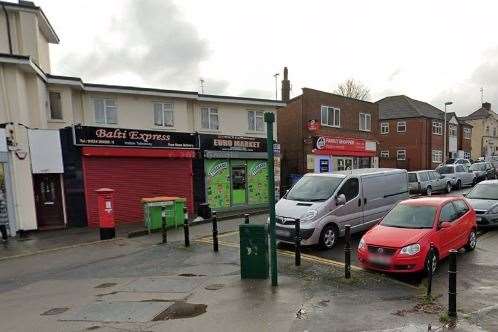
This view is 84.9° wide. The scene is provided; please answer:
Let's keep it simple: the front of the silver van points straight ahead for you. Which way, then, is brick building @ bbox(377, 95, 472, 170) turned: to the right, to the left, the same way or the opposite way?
to the left

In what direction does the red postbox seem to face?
toward the camera

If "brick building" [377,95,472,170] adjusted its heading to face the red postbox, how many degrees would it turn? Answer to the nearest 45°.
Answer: approximately 45° to its right

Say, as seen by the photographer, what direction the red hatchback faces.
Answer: facing the viewer and to the left of the viewer

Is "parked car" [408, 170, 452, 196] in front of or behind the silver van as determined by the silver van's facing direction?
behind

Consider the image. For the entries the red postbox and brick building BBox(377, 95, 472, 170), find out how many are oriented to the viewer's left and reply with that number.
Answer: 0

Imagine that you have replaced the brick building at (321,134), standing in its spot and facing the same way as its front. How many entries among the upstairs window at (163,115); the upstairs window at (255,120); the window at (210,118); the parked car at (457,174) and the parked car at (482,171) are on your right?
3

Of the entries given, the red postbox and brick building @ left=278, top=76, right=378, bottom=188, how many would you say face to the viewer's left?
0

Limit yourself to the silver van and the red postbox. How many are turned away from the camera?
0

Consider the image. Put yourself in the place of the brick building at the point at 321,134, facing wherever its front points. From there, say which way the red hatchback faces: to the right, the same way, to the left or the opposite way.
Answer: to the right

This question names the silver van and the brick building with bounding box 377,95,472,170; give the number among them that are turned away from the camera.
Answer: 0
